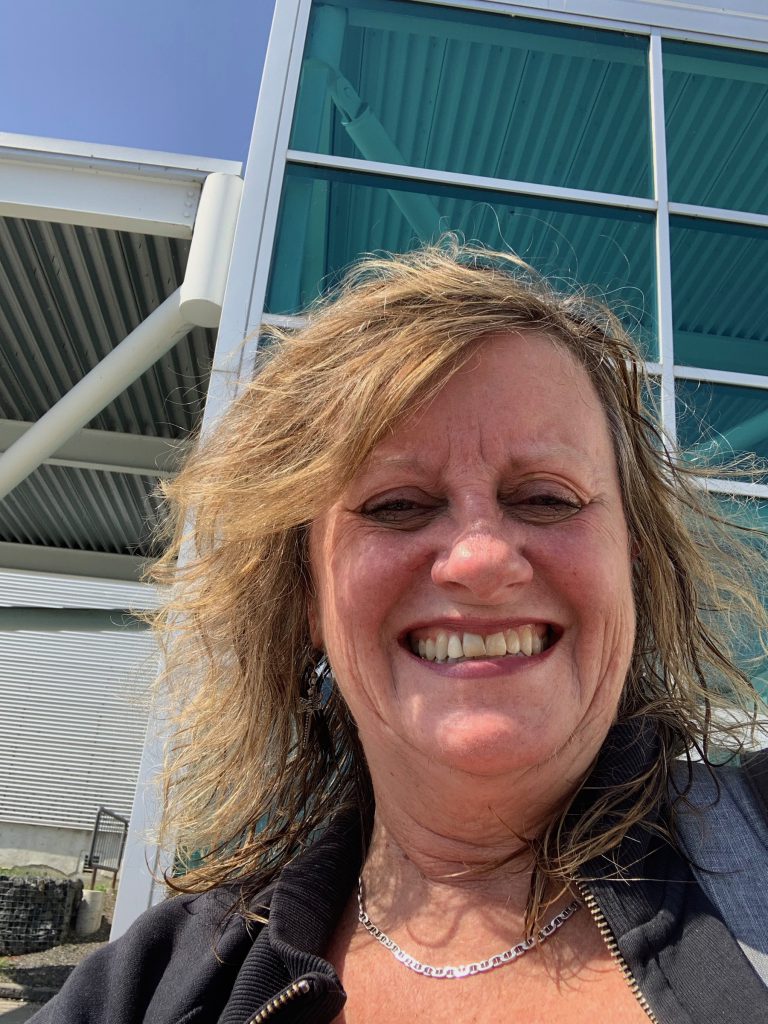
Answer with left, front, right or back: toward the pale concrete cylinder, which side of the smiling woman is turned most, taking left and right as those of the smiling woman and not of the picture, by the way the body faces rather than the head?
back

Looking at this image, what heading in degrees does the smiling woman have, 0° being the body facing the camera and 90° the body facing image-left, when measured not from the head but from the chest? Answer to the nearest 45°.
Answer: approximately 0°

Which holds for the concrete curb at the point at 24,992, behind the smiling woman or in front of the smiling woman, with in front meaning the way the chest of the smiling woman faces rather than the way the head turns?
behind

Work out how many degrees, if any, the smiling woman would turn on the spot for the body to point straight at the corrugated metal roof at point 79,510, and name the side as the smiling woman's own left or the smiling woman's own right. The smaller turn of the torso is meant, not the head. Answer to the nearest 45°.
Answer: approximately 135° to the smiling woman's own right
